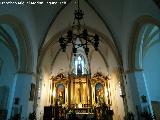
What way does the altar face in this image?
toward the camera

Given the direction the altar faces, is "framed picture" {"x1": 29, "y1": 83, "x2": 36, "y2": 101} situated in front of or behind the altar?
in front
